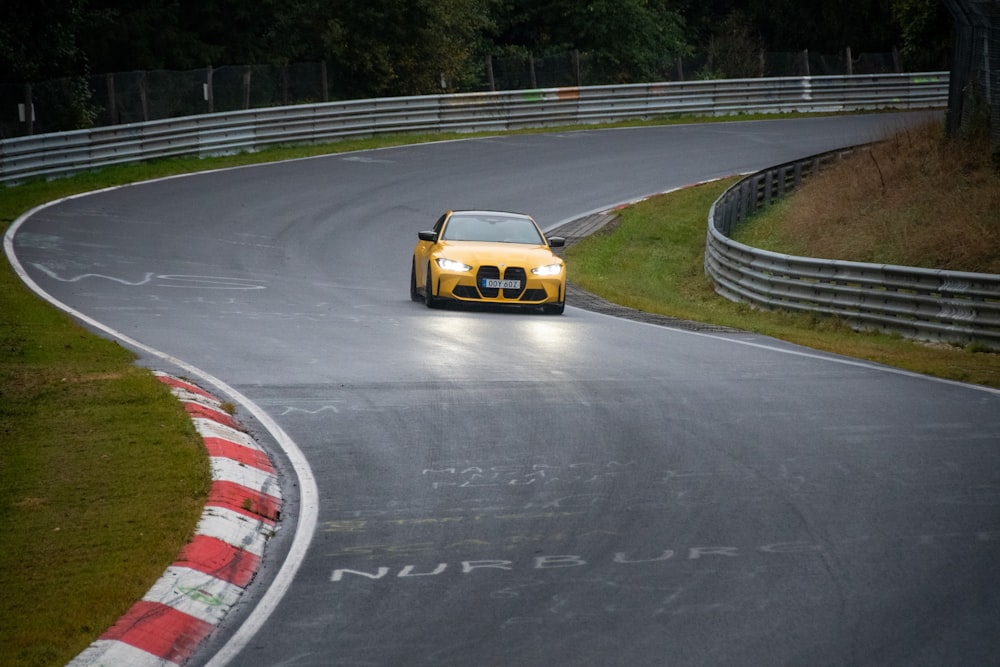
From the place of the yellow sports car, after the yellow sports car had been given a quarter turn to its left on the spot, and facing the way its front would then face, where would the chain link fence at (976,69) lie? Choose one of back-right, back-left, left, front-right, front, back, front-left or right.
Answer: front-left

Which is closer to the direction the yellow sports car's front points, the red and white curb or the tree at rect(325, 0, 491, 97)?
the red and white curb

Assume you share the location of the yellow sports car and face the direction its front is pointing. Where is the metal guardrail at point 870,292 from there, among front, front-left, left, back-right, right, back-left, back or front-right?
left

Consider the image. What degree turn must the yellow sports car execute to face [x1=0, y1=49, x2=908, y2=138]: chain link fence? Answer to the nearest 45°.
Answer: approximately 135° to its right

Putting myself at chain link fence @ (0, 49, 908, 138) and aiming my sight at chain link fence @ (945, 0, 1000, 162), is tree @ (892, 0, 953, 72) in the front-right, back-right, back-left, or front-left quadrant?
front-left

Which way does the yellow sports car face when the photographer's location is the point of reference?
facing the viewer

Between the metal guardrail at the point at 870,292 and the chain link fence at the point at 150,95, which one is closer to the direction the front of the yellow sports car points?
the metal guardrail

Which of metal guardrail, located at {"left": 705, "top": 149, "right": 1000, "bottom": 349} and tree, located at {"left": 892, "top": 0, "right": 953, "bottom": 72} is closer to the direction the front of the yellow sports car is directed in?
the metal guardrail

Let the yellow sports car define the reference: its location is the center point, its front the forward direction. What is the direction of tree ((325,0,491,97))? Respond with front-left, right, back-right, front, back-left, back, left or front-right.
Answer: back

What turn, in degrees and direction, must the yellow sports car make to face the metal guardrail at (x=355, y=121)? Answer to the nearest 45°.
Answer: approximately 180°

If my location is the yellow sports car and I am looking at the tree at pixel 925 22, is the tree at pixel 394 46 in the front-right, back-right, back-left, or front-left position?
front-left

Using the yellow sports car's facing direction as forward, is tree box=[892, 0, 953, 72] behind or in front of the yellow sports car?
behind

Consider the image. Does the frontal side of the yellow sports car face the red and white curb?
yes
